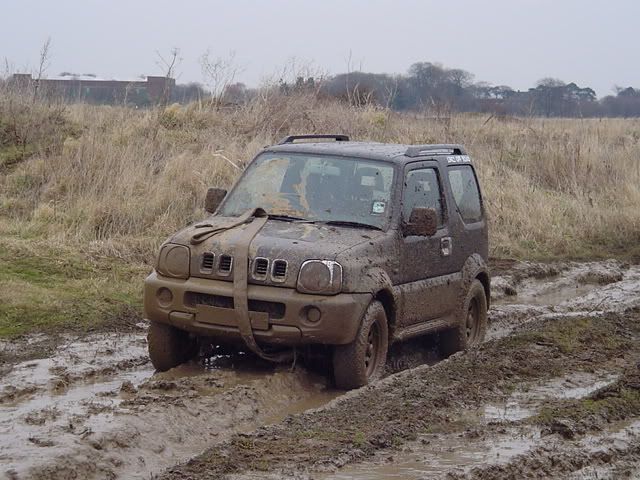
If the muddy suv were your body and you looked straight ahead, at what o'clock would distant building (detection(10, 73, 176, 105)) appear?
The distant building is roughly at 4 o'clock from the muddy suv.

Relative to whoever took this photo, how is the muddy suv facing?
facing the viewer and to the left of the viewer
